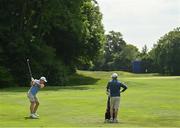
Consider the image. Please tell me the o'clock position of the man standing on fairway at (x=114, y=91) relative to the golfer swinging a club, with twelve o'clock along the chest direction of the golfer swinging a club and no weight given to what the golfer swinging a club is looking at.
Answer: The man standing on fairway is roughly at 1 o'clock from the golfer swinging a club.

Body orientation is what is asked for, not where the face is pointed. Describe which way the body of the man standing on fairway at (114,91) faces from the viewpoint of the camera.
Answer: away from the camera

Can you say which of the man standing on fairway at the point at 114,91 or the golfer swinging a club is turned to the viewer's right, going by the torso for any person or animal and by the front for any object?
the golfer swinging a club

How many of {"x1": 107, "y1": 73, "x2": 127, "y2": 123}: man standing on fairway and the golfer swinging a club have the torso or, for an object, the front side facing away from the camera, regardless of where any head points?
1

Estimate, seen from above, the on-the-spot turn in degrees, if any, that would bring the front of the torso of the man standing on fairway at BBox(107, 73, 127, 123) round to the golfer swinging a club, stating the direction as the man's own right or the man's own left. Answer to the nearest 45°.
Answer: approximately 90° to the man's own left

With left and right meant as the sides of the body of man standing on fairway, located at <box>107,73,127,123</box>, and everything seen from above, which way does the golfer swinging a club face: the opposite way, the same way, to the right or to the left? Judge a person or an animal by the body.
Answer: to the right

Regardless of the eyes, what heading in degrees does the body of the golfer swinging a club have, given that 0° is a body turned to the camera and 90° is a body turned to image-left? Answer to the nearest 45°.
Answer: approximately 270°
